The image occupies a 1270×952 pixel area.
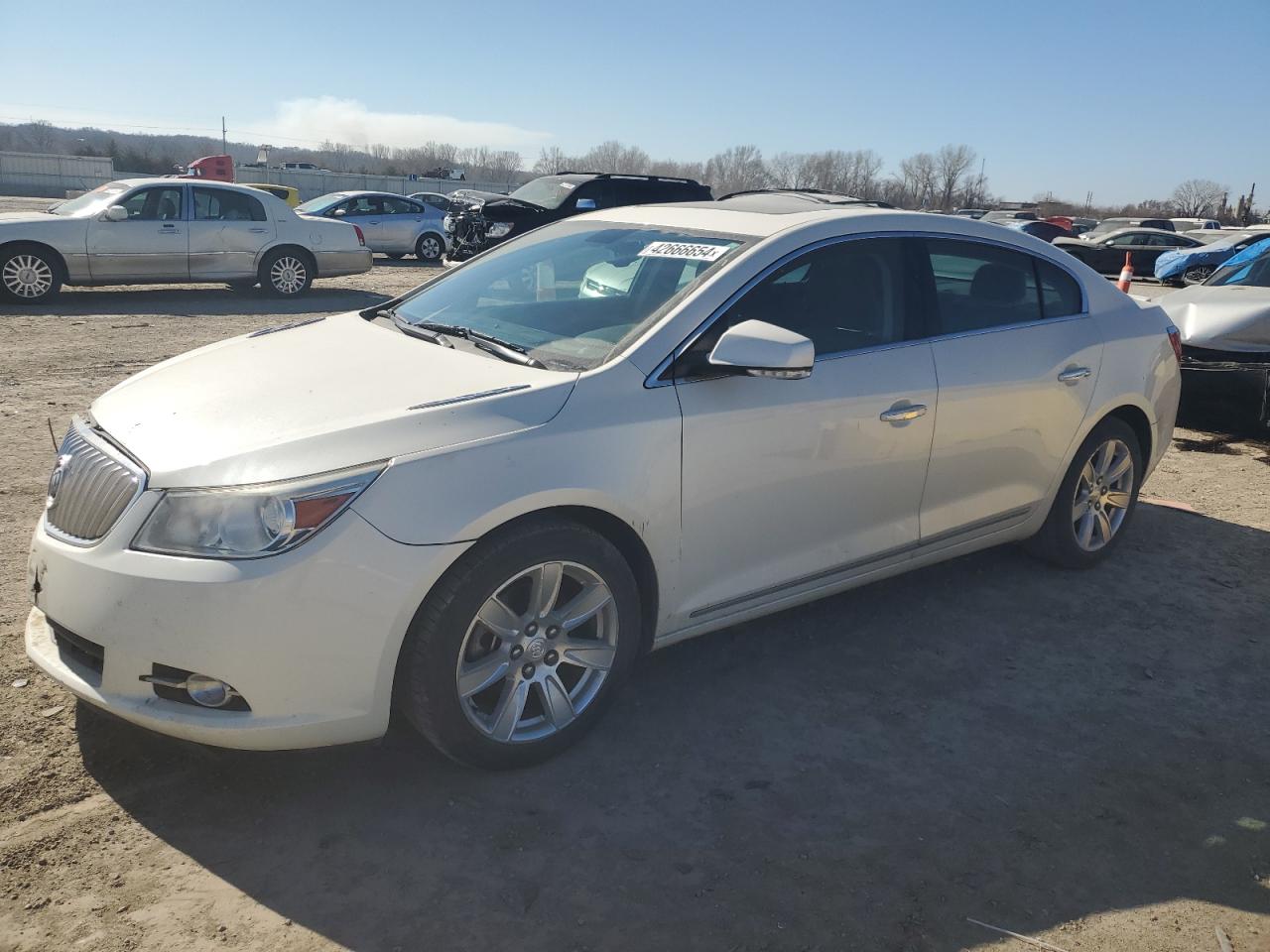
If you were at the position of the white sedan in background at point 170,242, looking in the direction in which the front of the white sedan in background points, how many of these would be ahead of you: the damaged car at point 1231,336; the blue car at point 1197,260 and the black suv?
0

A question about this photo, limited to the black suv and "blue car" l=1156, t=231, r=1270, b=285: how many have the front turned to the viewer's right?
0

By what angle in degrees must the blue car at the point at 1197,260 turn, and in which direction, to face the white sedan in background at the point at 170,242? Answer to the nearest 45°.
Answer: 0° — it already faces it

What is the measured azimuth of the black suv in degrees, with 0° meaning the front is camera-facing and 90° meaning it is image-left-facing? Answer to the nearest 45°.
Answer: approximately 45°

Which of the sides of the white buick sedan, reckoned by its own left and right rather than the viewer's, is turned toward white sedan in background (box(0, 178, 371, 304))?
right

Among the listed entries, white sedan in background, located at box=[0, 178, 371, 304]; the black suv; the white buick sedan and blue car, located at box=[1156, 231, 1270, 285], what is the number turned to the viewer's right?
0

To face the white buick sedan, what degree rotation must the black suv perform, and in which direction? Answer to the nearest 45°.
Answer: approximately 45° to its left

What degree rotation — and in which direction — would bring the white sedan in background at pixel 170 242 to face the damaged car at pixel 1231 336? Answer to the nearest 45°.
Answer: approximately 135° to its left

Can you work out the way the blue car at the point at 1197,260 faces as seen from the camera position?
facing the viewer and to the left of the viewer

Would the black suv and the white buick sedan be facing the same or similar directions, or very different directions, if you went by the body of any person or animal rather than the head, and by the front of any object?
same or similar directions

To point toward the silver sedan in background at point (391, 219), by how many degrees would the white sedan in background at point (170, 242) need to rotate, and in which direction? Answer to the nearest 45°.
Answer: approximately 135° to its right

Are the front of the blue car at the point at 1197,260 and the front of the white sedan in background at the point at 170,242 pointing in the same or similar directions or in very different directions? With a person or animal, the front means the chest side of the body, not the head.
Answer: same or similar directions

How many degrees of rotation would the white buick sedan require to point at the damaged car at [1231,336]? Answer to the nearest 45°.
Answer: approximately 180°

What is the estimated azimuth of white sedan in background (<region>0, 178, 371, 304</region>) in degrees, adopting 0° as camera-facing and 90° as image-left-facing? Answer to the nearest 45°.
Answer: approximately 90°

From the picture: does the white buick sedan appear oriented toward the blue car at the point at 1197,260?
no

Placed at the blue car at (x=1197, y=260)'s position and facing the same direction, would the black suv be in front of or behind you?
in front

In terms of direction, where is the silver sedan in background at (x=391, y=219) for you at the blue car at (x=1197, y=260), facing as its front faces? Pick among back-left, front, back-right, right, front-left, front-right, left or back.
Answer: front

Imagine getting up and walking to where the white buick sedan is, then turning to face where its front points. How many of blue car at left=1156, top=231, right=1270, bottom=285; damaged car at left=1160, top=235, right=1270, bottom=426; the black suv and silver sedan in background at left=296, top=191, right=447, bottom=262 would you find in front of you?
0
